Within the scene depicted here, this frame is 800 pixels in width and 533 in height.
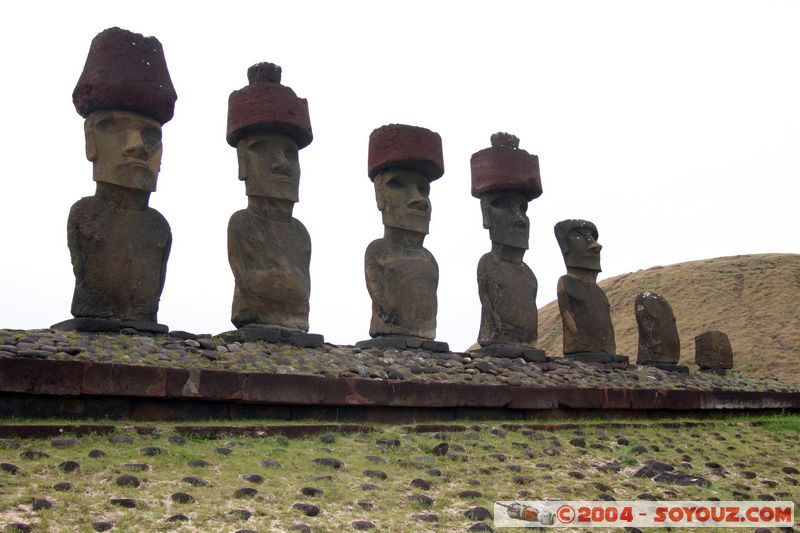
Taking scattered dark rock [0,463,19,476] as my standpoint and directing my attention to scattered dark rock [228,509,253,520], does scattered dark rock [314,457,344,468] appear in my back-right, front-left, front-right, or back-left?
front-left

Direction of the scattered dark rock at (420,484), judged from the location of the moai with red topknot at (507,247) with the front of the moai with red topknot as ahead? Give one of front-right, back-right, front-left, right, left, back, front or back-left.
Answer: front-right

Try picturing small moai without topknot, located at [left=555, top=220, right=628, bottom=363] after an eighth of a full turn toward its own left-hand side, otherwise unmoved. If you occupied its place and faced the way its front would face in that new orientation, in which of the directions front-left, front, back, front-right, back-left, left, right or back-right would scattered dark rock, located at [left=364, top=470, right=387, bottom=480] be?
right

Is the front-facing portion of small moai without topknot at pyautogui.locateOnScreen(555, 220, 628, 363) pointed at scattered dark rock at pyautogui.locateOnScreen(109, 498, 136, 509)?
no

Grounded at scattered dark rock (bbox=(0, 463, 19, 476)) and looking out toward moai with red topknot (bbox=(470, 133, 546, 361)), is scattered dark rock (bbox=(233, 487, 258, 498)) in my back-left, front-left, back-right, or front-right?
front-right

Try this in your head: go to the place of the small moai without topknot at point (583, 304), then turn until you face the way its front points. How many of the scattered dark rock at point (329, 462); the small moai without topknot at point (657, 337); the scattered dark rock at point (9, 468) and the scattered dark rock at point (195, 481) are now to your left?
1

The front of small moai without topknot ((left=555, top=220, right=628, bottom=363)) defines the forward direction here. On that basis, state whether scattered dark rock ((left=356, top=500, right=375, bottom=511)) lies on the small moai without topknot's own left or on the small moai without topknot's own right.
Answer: on the small moai without topknot's own right

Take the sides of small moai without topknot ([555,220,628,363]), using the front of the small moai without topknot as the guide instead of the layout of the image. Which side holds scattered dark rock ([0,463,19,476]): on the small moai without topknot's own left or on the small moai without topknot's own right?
on the small moai without topknot's own right

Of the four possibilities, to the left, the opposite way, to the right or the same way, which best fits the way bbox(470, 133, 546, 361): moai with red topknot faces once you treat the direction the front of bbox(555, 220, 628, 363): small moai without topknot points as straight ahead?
the same way

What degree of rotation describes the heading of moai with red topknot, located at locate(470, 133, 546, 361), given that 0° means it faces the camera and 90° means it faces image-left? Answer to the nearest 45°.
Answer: approximately 315°

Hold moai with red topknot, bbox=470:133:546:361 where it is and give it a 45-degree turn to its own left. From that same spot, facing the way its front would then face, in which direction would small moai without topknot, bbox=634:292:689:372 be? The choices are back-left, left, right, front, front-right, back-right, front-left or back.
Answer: front-left

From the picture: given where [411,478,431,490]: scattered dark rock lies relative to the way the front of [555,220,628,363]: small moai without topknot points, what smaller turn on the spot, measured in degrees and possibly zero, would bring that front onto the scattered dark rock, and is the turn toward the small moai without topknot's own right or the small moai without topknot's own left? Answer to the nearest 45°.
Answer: approximately 45° to the small moai without topknot's own right

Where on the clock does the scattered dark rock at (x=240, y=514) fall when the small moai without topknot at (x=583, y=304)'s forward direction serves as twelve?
The scattered dark rock is roughly at 2 o'clock from the small moai without topknot.

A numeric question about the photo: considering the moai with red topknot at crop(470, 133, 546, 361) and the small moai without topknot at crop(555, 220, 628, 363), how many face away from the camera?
0

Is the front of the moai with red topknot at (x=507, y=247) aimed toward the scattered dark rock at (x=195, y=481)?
no

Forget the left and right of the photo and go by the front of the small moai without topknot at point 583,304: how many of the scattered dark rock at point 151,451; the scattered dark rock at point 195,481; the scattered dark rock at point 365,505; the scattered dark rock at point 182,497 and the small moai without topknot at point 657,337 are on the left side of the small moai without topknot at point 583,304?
1

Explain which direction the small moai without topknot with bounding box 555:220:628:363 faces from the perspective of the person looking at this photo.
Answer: facing the viewer and to the right of the viewer

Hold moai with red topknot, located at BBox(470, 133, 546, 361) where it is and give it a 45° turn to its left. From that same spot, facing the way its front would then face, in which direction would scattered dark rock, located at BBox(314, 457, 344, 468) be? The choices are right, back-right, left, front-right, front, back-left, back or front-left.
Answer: right

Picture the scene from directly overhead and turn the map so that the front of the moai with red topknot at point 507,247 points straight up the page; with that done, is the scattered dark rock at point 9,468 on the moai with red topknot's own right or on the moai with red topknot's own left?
on the moai with red topknot's own right

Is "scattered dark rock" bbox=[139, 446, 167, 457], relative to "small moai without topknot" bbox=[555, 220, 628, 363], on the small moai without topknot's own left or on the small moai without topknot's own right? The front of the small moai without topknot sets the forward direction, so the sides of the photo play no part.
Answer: on the small moai without topknot's own right

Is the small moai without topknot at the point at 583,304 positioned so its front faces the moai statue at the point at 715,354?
no
